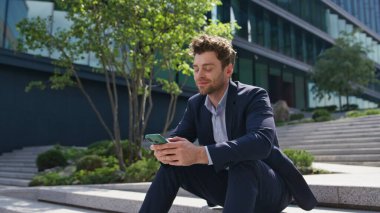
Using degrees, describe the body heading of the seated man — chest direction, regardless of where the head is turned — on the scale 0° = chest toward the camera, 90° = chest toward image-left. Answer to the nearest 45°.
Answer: approximately 45°

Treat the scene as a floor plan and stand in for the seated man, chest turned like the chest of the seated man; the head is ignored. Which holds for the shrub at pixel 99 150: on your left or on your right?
on your right

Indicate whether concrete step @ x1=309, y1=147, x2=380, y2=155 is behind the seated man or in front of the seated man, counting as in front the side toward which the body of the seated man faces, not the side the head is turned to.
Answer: behind

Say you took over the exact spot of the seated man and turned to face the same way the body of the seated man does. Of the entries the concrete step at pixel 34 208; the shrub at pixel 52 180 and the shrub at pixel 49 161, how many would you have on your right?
3

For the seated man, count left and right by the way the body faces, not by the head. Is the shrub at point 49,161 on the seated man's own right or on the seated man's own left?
on the seated man's own right

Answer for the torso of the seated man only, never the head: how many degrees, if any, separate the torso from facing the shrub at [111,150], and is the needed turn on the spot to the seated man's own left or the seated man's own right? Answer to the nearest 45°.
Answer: approximately 135° to the seated man's own right

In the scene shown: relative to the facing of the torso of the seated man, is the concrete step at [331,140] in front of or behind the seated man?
behind

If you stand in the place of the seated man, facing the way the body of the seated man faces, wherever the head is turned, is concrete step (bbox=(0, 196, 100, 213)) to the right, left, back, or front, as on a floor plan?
right

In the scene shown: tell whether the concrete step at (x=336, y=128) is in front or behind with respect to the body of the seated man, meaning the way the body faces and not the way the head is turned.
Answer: behind

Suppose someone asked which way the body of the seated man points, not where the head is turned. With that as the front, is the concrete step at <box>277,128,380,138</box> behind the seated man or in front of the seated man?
behind
